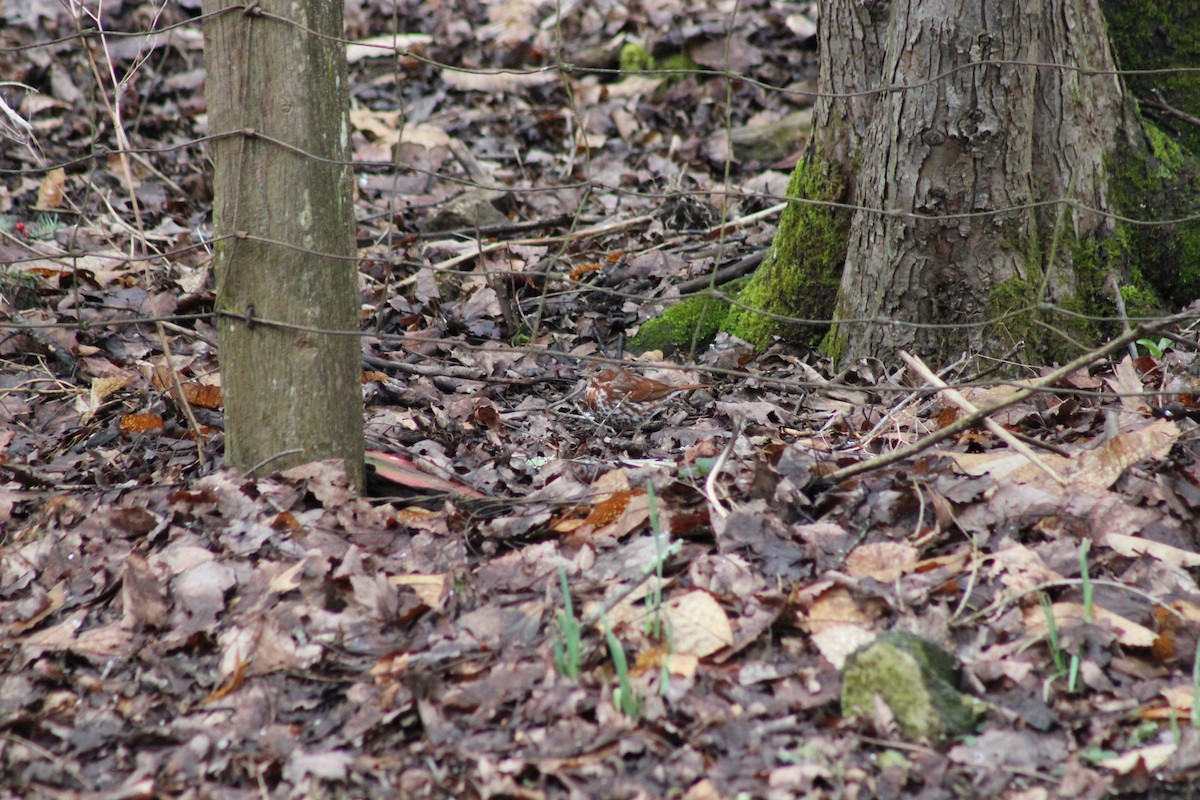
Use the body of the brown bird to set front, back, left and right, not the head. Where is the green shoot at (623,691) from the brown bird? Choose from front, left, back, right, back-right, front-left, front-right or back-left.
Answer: left

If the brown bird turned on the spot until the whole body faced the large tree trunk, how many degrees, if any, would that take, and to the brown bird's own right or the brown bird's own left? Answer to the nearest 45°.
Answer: approximately 180°

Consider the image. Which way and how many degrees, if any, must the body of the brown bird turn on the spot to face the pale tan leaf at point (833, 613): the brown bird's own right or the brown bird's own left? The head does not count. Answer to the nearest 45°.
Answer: approximately 90° to the brown bird's own left

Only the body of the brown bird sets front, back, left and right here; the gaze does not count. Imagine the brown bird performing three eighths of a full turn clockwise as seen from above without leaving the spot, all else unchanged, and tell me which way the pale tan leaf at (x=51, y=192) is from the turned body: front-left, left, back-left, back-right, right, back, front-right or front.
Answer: left

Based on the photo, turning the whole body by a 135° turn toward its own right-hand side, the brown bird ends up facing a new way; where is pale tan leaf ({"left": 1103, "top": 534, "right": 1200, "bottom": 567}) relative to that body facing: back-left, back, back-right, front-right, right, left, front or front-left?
right

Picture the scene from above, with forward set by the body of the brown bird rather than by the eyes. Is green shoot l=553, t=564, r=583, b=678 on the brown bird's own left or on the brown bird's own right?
on the brown bird's own left

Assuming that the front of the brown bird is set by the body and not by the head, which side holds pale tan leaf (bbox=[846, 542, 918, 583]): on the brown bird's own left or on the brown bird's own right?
on the brown bird's own left
